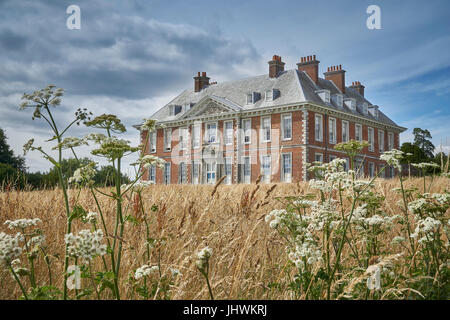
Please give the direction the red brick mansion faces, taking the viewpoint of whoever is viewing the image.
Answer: facing the viewer and to the left of the viewer

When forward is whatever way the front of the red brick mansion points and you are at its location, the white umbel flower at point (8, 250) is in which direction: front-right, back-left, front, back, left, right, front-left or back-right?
front-left

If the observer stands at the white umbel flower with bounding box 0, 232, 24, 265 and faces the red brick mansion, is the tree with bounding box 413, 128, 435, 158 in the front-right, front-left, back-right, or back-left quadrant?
front-right

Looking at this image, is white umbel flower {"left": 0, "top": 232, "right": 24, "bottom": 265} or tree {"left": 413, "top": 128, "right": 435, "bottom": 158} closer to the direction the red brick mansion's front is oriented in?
the white umbel flower

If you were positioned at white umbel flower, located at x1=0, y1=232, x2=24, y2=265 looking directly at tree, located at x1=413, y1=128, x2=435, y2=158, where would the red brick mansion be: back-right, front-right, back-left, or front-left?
front-left
